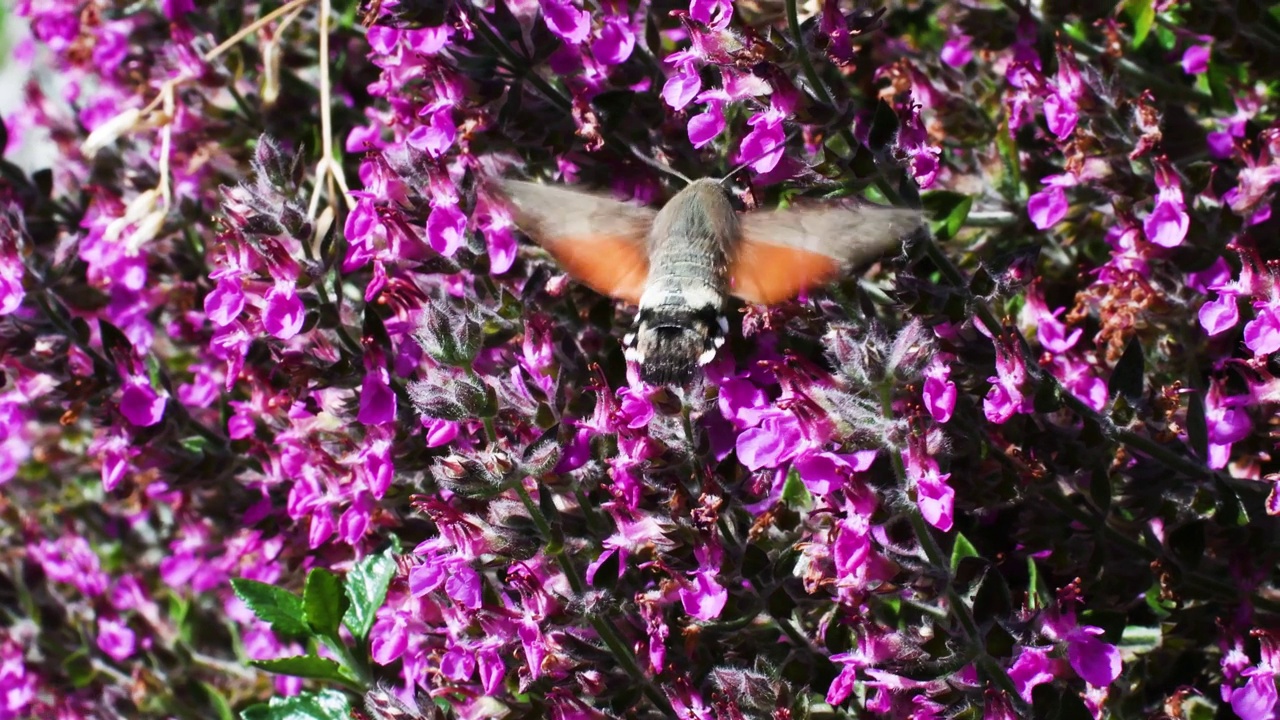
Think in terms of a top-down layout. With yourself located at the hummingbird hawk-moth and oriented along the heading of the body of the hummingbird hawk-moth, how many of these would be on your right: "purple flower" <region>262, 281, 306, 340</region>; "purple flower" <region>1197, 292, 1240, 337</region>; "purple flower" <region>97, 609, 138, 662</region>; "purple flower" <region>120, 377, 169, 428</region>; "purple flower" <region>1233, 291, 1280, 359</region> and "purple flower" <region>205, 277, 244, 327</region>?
2

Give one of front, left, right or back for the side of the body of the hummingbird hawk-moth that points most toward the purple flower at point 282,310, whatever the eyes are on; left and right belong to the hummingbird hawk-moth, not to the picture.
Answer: left

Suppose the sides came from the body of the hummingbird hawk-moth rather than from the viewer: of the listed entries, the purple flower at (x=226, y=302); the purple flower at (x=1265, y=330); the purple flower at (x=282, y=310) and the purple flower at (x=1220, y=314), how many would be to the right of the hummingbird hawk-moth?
2

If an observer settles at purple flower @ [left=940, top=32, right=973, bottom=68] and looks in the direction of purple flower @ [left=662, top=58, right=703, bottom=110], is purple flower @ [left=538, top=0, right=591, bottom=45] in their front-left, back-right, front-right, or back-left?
front-right

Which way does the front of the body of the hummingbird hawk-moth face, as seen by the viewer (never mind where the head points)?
away from the camera

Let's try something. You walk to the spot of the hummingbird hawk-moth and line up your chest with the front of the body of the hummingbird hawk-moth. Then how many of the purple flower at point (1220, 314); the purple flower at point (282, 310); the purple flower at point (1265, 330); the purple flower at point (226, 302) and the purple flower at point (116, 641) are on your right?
2

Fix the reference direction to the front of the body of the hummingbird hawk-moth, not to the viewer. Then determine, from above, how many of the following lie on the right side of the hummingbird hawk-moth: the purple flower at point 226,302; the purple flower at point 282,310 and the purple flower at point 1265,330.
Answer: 1

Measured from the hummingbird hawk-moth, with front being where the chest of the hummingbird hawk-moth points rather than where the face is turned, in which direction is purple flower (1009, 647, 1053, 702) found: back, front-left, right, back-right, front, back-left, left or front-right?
back-right
